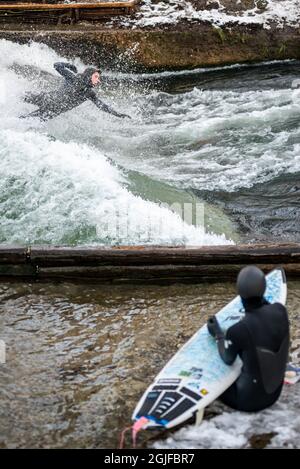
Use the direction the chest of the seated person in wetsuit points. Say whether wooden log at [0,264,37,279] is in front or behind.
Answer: in front

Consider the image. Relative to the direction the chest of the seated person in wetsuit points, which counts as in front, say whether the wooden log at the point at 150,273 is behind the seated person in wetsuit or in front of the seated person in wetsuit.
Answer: in front

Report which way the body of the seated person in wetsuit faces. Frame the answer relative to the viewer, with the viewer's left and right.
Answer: facing away from the viewer and to the left of the viewer

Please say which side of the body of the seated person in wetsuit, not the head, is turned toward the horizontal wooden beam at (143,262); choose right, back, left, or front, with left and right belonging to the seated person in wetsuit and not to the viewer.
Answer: front
